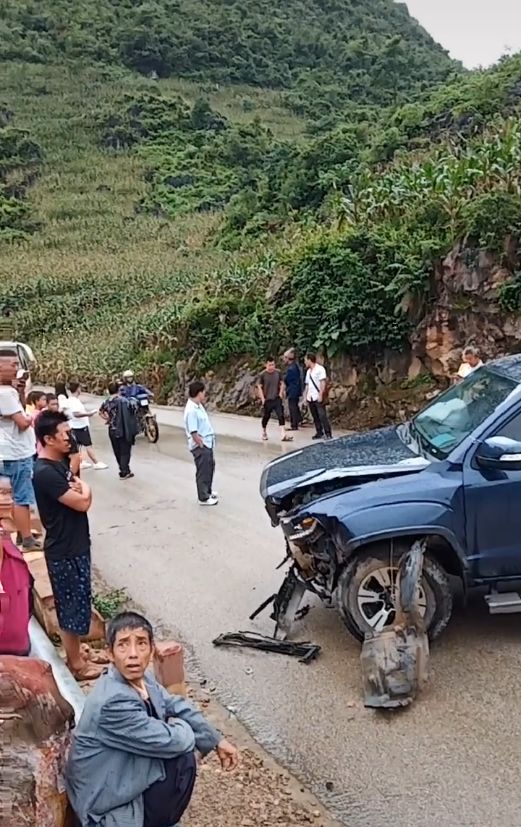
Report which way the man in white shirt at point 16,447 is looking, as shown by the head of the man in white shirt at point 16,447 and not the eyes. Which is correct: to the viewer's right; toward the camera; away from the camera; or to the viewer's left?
to the viewer's right

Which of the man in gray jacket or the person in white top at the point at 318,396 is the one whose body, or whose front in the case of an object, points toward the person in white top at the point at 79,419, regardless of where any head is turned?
the person in white top at the point at 318,396

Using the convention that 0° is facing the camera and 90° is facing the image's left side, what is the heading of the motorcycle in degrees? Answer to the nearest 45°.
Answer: approximately 315°

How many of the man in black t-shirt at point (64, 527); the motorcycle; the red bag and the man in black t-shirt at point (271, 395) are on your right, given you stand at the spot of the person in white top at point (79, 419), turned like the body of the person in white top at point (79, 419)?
2

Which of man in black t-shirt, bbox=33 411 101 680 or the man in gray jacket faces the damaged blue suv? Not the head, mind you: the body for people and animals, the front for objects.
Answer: the man in black t-shirt

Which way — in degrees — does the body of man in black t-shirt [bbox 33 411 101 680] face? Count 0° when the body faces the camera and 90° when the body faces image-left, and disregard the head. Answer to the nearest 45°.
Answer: approximately 270°

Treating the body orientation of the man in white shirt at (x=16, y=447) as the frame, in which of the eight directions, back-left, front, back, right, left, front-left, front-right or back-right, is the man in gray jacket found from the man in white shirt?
right

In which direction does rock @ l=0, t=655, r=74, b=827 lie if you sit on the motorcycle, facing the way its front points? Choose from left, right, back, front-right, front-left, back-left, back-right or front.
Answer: front-right

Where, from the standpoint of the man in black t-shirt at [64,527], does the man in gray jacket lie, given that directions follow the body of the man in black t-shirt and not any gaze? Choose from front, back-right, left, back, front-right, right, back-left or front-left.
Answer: right

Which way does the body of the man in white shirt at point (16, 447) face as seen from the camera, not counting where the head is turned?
to the viewer's right

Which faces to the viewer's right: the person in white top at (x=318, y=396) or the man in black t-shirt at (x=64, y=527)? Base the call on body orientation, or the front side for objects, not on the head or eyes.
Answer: the man in black t-shirt
